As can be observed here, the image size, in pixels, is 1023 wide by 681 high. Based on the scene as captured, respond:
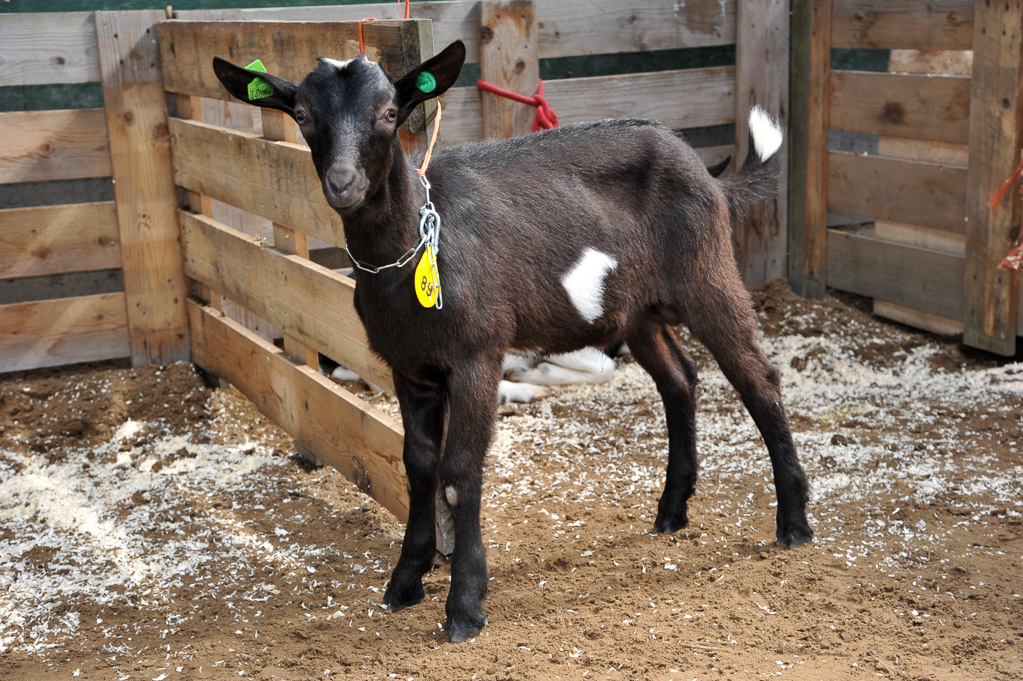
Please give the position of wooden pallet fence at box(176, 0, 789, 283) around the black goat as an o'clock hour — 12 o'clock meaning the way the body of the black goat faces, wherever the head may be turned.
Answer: The wooden pallet fence is roughly at 5 o'clock from the black goat.

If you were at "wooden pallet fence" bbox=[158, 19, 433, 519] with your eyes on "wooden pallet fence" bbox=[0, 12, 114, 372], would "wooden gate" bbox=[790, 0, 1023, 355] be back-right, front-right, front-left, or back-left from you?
back-right

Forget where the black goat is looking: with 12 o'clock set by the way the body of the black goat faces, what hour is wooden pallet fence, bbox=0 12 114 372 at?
The wooden pallet fence is roughly at 3 o'clock from the black goat.

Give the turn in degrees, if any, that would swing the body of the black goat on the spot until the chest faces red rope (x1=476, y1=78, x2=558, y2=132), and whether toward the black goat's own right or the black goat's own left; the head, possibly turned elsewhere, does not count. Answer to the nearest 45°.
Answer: approximately 135° to the black goat's own right

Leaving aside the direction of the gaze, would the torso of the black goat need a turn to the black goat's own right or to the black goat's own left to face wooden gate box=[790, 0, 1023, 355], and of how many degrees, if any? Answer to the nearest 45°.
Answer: approximately 180°

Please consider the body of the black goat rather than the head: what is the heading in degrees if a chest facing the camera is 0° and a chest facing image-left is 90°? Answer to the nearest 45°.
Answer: approximately 45°

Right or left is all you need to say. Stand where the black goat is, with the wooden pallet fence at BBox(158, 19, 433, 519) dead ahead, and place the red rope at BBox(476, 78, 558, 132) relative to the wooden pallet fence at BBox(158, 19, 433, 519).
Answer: right
